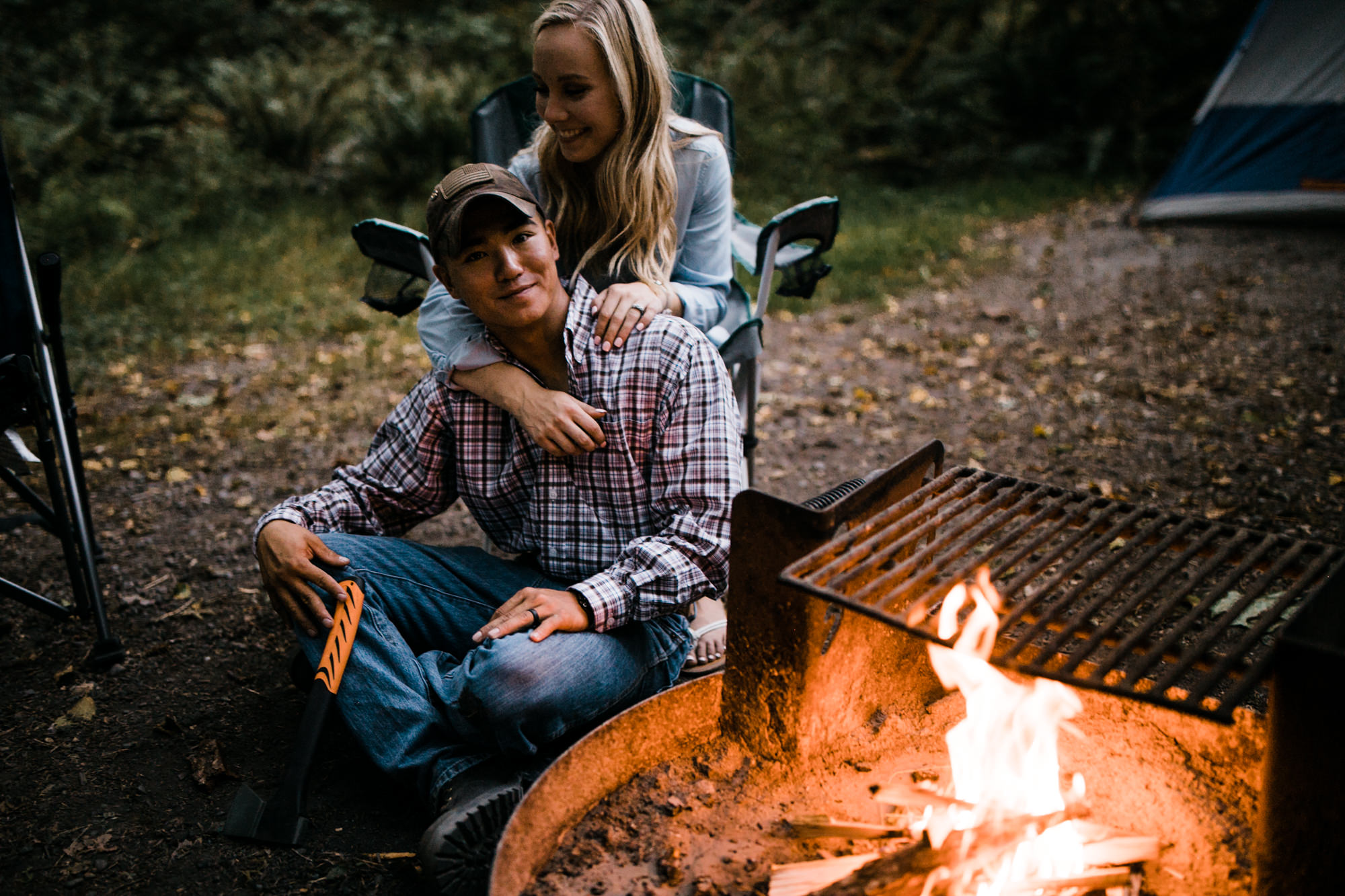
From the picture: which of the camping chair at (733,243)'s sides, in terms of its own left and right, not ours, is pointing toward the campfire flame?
front

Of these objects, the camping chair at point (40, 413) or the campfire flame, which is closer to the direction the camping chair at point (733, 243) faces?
the campfire flame

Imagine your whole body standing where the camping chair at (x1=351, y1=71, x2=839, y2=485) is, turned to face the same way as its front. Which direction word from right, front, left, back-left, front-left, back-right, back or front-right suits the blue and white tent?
back-left

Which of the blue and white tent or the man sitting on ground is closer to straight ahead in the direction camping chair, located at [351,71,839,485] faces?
the man sitting on ground

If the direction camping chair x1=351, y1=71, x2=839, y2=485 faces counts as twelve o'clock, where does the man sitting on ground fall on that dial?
The man sitting on ground is roughly at 1 o'clock from the camping chair.

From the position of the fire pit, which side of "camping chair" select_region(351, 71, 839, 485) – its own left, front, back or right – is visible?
front

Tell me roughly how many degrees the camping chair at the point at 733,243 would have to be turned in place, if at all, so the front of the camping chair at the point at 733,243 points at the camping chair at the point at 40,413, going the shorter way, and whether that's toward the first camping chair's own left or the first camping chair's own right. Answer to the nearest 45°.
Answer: approximately 90° to the first camping chair's own right

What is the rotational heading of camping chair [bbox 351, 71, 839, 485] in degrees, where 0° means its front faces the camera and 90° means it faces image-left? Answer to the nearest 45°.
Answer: approximately 0°
